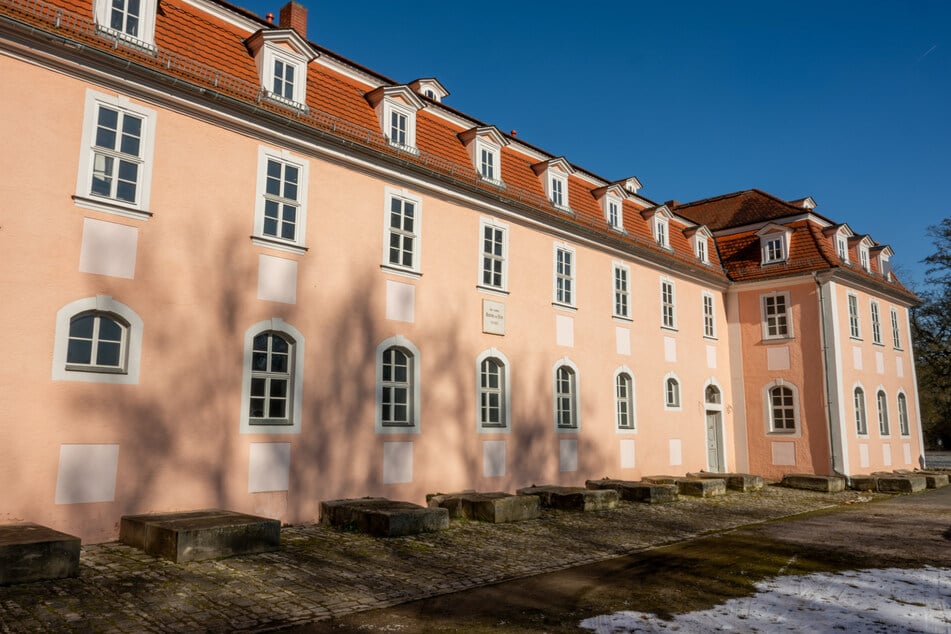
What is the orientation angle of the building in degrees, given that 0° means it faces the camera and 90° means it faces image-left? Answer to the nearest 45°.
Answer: approximately 315°

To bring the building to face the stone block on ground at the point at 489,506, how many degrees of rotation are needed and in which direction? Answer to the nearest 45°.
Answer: approximately 45° to its left

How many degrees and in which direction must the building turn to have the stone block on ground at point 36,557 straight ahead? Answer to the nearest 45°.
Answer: approximately 45° to its right

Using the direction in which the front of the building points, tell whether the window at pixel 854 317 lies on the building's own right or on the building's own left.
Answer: on the building's own left

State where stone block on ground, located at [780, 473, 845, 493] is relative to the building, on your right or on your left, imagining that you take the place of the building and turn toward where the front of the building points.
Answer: on your left
